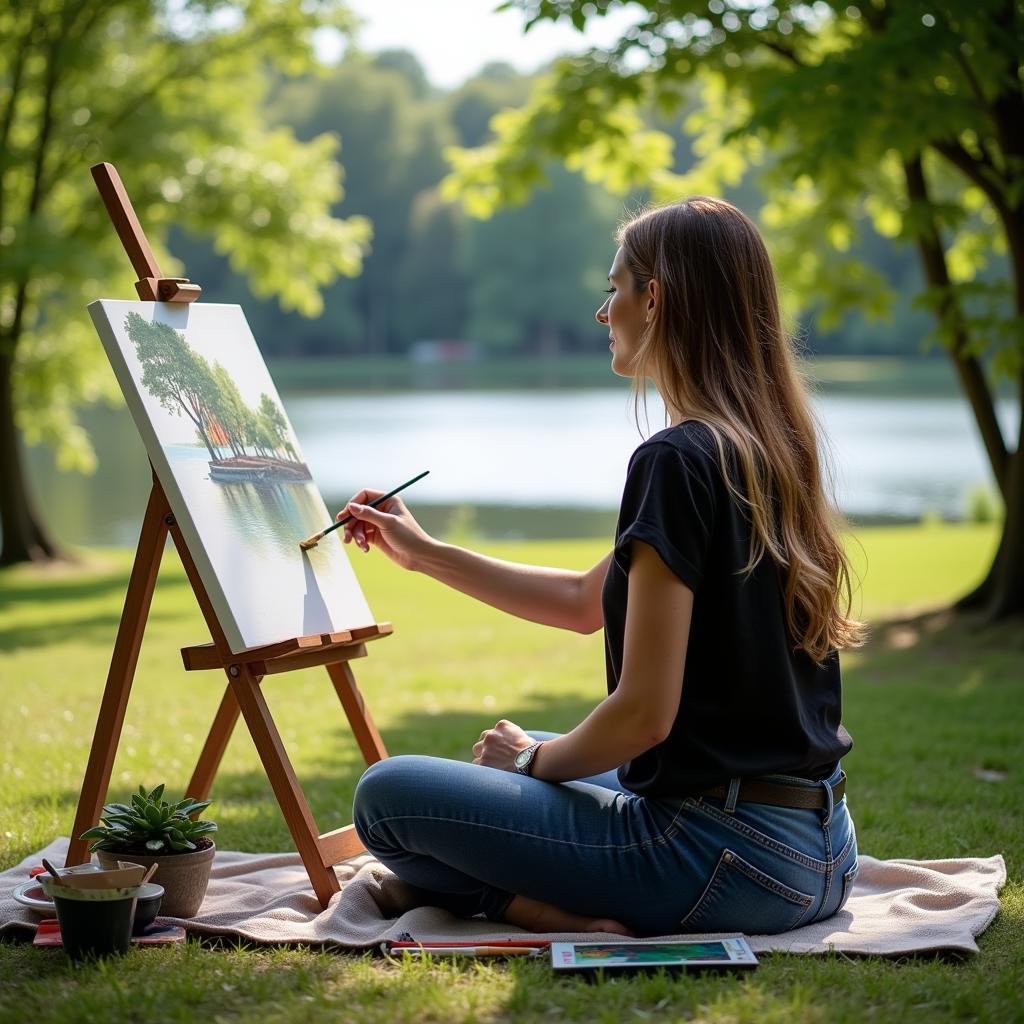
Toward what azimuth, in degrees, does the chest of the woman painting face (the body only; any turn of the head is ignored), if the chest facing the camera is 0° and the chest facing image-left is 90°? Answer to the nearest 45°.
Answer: approximately 135°

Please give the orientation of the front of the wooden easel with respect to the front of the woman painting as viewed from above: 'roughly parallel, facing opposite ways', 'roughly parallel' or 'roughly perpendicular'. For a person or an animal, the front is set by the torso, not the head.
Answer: roughly parallel, facing opposite ways

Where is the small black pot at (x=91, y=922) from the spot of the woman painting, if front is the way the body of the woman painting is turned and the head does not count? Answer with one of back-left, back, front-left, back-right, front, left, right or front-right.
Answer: front-left

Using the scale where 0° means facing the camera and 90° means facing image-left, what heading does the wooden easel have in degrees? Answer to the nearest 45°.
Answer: approximately 315°

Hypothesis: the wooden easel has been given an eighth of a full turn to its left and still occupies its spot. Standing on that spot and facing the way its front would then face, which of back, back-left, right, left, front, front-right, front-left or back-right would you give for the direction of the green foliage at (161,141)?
left

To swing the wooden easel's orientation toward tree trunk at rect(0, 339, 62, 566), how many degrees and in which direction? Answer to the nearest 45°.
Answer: approximately 135° to its left

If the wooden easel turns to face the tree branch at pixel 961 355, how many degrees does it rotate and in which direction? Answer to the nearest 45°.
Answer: approximately 90° to its left

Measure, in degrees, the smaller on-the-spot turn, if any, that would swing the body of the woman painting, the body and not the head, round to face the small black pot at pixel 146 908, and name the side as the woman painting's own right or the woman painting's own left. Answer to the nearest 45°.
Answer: approximately 45° to the woman painting's own left

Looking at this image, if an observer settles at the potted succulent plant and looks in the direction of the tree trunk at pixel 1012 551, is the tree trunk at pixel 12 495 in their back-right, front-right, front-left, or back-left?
front-left

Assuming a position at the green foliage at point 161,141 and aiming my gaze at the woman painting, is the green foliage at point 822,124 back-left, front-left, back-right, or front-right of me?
front-left
